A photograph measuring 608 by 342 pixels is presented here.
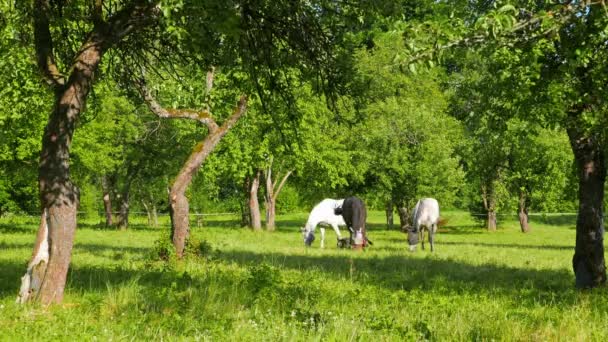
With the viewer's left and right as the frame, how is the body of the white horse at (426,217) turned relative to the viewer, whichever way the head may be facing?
facing the viewer and to the left of the viewer

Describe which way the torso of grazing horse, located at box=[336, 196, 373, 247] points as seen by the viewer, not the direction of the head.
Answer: toward the camera

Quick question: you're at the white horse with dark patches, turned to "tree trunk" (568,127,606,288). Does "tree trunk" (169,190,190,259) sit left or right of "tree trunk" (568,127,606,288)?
right

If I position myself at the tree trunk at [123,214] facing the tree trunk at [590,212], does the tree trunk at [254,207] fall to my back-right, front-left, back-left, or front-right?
front-left

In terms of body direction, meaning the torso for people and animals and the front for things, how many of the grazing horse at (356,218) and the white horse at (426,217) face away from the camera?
0

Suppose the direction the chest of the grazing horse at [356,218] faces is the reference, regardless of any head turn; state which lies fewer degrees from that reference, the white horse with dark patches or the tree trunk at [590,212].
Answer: the tree trunk

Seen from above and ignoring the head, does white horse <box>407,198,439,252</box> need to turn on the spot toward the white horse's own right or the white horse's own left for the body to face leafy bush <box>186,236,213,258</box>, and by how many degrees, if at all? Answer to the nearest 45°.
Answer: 0° — it already faces it

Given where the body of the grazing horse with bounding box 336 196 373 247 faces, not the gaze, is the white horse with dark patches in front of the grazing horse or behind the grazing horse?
behind

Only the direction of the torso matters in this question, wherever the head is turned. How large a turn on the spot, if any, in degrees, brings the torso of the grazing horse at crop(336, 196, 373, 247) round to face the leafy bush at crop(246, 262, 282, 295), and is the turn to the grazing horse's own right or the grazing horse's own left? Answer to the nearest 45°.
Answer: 0° — it already faces it

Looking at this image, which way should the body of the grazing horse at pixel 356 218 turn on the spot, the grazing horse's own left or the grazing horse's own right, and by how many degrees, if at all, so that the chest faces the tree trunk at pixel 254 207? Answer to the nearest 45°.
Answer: approximately 180°

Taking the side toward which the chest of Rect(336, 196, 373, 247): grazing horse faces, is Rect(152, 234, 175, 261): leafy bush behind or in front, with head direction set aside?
in front

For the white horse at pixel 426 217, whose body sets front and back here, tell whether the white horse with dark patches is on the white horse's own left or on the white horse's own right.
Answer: on the white horse's own right

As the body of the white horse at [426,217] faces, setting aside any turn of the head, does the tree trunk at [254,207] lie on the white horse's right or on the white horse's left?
on the white horse's right

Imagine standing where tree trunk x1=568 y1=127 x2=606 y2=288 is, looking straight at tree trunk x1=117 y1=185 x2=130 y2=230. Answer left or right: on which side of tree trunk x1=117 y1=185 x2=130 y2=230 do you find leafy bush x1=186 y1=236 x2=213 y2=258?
left

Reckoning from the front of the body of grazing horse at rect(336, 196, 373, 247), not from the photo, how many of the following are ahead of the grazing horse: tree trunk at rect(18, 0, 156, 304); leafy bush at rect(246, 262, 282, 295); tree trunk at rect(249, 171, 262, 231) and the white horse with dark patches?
2

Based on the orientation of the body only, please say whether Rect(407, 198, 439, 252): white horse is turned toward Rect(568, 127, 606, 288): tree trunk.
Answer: no

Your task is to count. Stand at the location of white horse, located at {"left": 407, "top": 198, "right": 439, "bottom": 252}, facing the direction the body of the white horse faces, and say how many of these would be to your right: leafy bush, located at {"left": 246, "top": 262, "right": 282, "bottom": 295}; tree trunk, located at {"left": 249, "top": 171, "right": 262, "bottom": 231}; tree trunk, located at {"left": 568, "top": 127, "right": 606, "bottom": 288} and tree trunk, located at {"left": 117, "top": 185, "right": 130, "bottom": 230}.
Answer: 2
